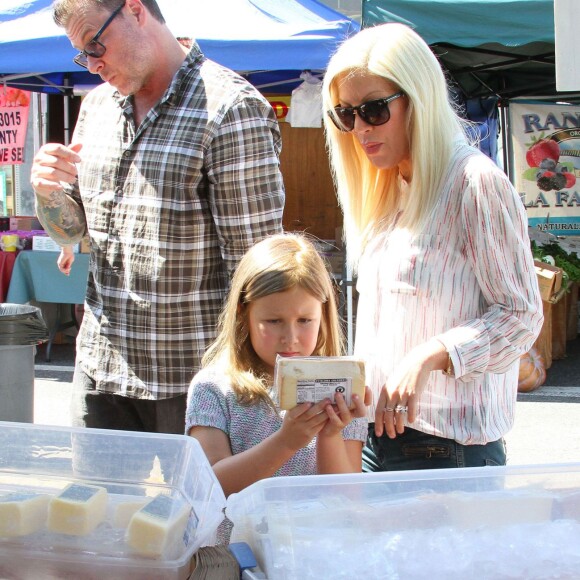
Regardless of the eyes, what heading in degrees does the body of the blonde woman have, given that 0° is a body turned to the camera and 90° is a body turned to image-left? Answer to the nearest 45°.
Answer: approximately 45°

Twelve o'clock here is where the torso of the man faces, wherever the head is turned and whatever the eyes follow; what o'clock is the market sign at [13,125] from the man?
The market sign is roughly at 4 o'clock from the man.

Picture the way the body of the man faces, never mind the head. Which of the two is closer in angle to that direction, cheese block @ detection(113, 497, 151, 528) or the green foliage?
the cheese block

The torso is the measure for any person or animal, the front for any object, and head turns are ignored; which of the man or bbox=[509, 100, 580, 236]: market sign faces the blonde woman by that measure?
the market sign

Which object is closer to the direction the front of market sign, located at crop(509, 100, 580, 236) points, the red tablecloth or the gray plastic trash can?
the gray plastic trash can

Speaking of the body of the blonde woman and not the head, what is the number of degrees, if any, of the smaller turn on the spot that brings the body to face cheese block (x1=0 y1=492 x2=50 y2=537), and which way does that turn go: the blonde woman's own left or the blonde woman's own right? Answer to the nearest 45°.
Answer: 0° — they already face it

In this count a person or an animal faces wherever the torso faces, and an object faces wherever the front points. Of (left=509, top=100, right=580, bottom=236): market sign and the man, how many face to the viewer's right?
0

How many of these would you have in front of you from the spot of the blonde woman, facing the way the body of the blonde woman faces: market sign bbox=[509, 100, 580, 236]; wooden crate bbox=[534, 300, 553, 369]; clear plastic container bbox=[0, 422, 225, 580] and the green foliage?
1

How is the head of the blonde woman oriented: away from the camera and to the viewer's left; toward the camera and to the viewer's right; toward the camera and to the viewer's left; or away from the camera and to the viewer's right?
toward the camera and to the viewer's left

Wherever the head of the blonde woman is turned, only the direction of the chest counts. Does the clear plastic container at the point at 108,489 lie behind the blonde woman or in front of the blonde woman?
in front
